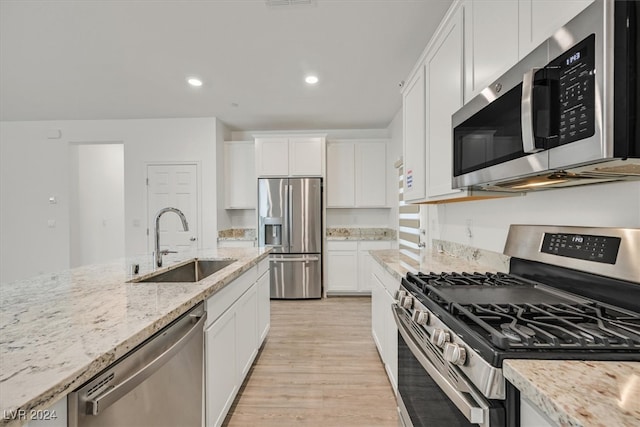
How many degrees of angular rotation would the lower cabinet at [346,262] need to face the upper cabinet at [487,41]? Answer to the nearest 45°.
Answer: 0° — it already faces it

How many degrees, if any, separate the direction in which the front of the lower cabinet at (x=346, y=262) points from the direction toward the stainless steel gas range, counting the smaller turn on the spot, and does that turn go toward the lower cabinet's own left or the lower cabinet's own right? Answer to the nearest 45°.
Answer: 0° — it already faces it

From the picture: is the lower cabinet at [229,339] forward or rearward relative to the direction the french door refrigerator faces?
forward

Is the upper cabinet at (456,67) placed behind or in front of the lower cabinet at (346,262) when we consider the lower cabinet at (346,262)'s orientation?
in front

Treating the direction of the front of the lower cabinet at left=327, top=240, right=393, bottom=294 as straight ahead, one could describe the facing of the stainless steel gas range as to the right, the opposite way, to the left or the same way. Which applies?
to the right

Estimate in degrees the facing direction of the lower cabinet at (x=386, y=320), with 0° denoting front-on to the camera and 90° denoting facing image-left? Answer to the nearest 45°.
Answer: approximately 90°

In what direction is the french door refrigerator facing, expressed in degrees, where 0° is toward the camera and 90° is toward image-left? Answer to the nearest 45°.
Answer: approximately 0°

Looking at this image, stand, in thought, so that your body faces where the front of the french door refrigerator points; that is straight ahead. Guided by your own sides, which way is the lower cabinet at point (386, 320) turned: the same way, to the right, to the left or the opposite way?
to the right

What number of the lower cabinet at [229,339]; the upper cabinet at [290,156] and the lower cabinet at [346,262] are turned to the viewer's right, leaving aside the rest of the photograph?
1

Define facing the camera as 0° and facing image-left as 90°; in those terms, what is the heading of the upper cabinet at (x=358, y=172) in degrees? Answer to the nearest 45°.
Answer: approximately 0°

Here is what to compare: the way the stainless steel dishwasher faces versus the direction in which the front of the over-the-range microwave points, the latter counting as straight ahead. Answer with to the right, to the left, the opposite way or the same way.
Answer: the opposite way

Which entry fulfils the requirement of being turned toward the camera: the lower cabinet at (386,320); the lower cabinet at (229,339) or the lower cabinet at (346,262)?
the lower cabinet at (346,262)

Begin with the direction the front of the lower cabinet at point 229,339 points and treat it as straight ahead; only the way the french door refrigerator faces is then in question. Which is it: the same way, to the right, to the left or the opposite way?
to the right
